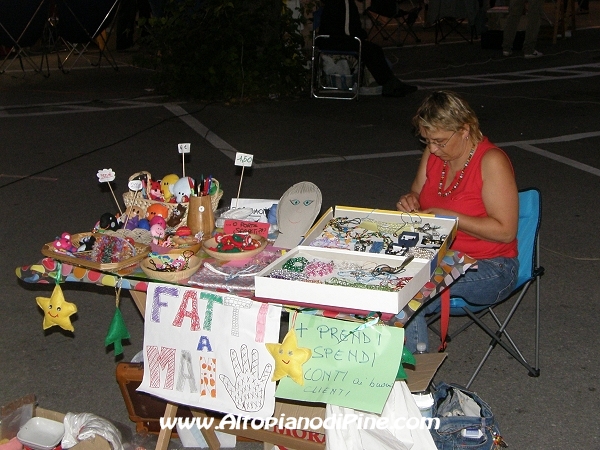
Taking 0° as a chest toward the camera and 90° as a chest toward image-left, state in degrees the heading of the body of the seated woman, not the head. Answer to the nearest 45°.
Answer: approximately 45°

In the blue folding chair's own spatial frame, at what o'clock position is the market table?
The market table is roughly at 11 o'clock from the blue folding chair.

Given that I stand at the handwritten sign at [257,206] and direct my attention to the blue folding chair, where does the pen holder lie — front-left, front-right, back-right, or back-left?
back-right

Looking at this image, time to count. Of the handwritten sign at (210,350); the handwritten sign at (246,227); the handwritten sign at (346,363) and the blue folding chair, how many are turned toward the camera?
3

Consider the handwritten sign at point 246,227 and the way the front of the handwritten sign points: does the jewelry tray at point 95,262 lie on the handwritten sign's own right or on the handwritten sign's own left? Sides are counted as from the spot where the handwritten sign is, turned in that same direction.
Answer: on the handwritten sign's own right

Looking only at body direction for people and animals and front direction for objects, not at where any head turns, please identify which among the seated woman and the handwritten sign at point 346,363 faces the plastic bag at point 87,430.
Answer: the seated woman

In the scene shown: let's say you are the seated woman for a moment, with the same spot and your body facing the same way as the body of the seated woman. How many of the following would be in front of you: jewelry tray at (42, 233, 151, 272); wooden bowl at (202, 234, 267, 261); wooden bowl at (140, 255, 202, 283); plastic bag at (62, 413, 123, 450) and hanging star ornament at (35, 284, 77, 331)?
5

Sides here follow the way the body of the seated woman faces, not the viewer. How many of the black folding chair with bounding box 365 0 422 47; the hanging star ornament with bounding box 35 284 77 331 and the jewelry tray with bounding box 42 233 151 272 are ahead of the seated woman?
2

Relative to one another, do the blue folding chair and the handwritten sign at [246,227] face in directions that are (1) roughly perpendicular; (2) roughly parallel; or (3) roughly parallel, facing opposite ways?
roughly perpendicular

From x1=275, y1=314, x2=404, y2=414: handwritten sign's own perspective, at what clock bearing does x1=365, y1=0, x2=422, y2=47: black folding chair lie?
The black folding chair is roughly at 6 o'clock from the handwritten sign.

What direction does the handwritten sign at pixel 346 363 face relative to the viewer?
toward the camera

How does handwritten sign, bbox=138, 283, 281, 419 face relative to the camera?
toward the camera

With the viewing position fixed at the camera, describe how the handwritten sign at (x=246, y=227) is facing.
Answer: facing the viewer

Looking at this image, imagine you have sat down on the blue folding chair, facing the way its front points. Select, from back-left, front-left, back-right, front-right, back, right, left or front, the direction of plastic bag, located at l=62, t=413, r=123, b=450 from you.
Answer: front-left

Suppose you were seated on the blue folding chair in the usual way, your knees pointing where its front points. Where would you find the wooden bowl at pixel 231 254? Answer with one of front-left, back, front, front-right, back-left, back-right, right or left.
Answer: front-left

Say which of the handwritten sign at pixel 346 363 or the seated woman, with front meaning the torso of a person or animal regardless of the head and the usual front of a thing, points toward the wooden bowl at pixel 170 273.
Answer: the seated woman

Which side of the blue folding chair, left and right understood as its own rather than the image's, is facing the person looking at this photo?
left
